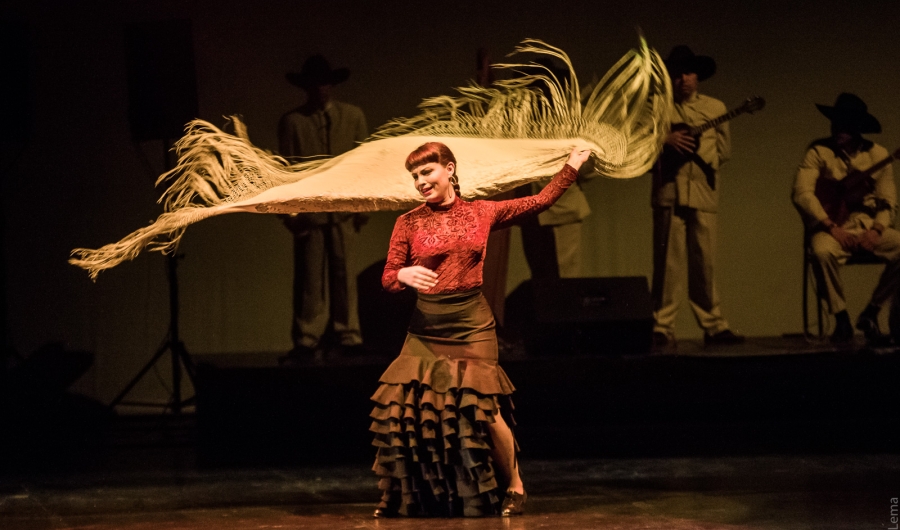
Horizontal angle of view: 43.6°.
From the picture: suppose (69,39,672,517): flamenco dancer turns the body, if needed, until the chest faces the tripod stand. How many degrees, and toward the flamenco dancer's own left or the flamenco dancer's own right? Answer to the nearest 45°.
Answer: approximately 135° to the flamenco dancer's own right

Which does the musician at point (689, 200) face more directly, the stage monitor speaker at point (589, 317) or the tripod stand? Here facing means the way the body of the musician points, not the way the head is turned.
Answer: the stage monitor speaker

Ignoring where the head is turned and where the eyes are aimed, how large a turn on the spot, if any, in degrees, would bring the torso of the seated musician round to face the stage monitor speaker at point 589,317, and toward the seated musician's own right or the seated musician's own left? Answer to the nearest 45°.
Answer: approximately 45° to the seated musician's own right

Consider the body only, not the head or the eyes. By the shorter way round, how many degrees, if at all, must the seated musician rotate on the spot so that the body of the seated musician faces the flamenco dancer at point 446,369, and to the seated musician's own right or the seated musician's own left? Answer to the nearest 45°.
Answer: approximately 45° to the seated musician's own right

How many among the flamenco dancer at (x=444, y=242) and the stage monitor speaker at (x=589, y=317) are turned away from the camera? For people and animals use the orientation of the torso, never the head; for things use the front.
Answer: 1

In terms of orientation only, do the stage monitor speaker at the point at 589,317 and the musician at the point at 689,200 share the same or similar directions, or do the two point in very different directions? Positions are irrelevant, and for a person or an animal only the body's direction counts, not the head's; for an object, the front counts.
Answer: very different directions

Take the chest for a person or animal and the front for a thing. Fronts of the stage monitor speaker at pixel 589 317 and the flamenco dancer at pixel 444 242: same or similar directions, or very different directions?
very different directions

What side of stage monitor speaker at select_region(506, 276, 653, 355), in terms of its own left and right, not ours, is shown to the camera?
back

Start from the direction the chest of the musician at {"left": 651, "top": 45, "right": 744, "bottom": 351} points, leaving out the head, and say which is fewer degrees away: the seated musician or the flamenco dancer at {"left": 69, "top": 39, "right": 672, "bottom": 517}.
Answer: the flamenco dancer
